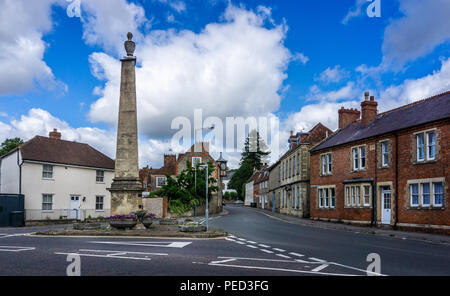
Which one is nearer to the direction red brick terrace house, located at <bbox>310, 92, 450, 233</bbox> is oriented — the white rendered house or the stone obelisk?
the stone obelisk

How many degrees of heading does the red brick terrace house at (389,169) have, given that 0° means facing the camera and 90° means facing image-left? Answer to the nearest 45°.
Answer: approximately 45°

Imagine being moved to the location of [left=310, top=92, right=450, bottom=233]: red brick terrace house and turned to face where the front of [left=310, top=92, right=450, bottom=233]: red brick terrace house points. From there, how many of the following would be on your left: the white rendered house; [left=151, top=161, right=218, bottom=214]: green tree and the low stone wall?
0

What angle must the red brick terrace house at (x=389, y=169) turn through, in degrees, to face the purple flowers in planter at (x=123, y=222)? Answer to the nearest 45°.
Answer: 0° — it already faces it

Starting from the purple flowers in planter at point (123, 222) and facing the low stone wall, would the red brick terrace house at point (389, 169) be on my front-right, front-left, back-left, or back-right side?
front-right

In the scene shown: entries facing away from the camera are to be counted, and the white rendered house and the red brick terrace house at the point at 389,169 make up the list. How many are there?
0

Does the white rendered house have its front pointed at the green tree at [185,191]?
no

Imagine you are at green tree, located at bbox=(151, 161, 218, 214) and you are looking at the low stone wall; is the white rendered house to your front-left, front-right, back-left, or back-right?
front-right

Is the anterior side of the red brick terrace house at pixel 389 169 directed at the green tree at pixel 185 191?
no

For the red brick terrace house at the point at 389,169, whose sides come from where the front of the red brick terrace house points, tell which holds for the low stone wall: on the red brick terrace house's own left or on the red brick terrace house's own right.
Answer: on the red brick terrace house's own right
